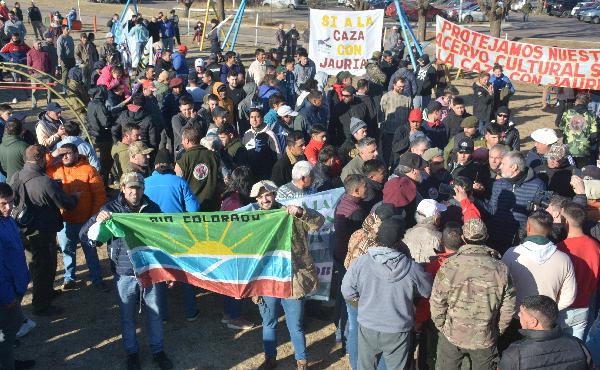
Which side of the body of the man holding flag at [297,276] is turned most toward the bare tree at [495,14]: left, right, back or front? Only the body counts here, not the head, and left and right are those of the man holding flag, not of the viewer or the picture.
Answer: back

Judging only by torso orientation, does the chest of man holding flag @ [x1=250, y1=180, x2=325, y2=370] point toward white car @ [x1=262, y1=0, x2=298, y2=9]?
no

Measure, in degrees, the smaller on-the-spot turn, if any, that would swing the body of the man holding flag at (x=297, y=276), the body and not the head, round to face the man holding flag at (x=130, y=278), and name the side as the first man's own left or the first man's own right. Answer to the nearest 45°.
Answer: approximately 90° to the first man's own right

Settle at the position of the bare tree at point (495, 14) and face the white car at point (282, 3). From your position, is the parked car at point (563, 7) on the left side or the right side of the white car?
right

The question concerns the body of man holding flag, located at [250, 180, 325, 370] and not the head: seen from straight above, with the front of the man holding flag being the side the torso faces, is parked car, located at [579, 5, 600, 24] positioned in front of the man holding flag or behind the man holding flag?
behind

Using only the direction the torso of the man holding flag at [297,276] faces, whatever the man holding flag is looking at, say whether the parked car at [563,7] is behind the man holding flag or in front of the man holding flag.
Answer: behind

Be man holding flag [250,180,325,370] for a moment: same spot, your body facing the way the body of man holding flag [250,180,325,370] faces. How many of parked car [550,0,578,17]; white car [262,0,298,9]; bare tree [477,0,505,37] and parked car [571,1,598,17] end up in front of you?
0

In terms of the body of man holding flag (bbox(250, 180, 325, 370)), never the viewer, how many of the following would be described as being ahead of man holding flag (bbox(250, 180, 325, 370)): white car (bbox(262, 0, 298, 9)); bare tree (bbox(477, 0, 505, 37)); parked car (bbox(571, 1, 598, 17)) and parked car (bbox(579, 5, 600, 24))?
0

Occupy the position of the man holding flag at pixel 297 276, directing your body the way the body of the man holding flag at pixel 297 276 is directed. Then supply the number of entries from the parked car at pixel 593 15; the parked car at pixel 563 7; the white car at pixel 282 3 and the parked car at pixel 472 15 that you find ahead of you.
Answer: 0

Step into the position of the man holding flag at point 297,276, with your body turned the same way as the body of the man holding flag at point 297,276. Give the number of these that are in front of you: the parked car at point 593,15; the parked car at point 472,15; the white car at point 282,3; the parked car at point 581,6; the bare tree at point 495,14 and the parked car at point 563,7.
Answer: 0

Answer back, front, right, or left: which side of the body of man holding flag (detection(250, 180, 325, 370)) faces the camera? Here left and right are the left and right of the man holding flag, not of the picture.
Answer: front

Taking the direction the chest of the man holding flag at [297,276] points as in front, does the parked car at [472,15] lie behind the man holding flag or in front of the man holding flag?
behind

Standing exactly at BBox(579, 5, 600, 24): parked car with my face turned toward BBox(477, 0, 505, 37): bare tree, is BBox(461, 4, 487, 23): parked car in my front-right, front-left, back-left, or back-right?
front-right

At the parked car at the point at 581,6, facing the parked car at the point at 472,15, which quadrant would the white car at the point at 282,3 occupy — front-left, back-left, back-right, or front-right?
front-right
